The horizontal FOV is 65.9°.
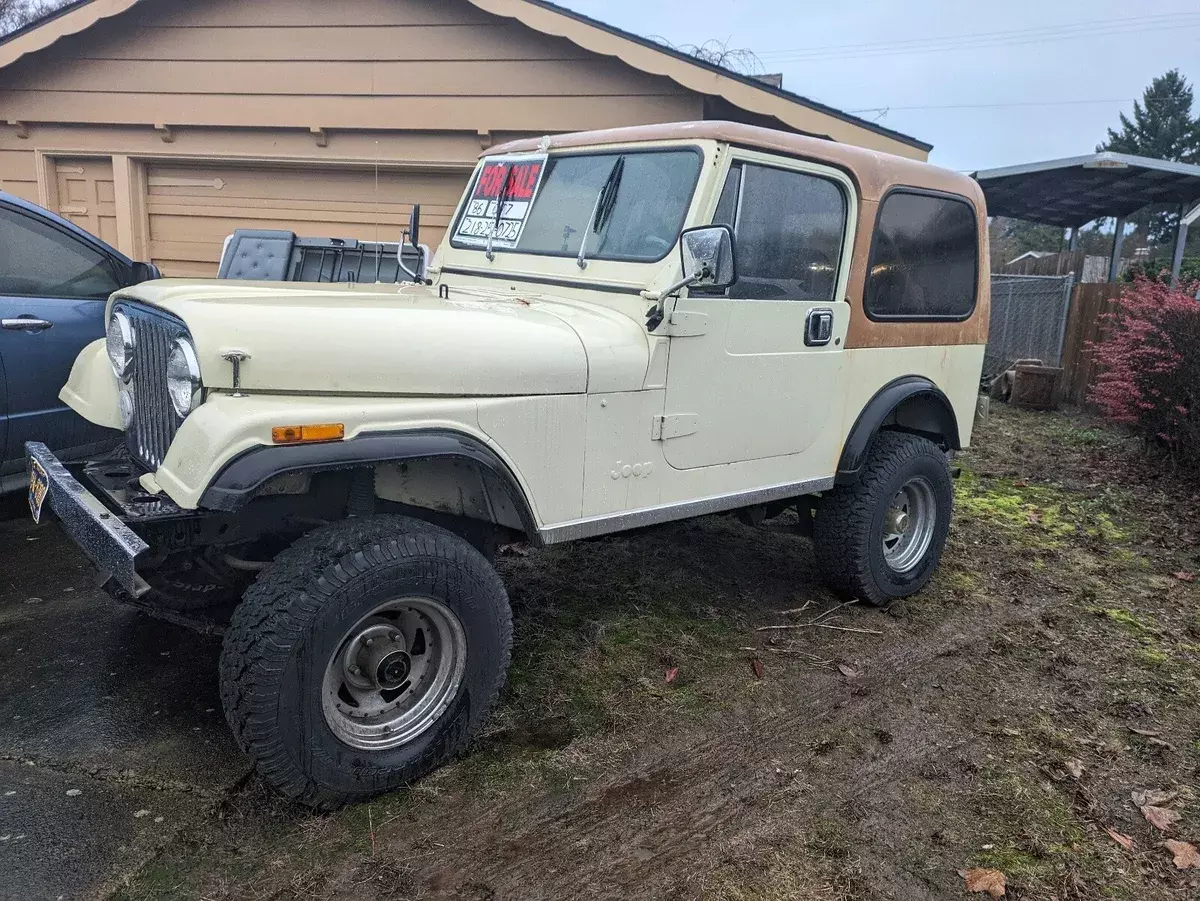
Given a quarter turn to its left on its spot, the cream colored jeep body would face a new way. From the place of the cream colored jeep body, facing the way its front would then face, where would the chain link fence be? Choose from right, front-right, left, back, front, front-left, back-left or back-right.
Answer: left

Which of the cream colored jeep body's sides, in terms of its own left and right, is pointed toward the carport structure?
back

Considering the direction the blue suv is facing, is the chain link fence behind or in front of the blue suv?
in front

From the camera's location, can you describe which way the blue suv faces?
facing away from the viewer and to the right of the viewer

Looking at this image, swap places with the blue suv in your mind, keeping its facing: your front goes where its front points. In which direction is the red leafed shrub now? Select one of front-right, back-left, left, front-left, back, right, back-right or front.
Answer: front-right

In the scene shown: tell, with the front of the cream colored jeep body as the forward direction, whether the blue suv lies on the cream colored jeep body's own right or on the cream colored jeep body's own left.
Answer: on the cream colored jeep body's own right

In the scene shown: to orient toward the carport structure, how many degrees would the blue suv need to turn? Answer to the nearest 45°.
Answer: approximately 45° to its right

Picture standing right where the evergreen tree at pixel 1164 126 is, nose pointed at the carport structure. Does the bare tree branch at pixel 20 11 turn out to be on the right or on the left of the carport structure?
right

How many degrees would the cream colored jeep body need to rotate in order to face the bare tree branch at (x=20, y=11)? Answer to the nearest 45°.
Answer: approximately 90° to its right

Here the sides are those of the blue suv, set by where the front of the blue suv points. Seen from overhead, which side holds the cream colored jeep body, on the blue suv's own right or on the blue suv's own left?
on the blue suv's own right

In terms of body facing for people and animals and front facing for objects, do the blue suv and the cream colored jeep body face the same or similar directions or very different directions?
very different directions

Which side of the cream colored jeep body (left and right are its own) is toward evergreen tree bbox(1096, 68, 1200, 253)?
back

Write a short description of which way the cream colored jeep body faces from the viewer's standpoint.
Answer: facing the viewer and to the left of the viewer

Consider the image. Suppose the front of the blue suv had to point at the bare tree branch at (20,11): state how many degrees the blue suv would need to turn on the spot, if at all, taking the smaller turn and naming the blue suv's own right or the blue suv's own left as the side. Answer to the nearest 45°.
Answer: approximately 45° to the blue suv's own left

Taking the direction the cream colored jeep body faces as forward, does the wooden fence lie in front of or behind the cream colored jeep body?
behind

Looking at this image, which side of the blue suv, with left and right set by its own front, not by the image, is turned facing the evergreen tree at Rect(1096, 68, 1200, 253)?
front
